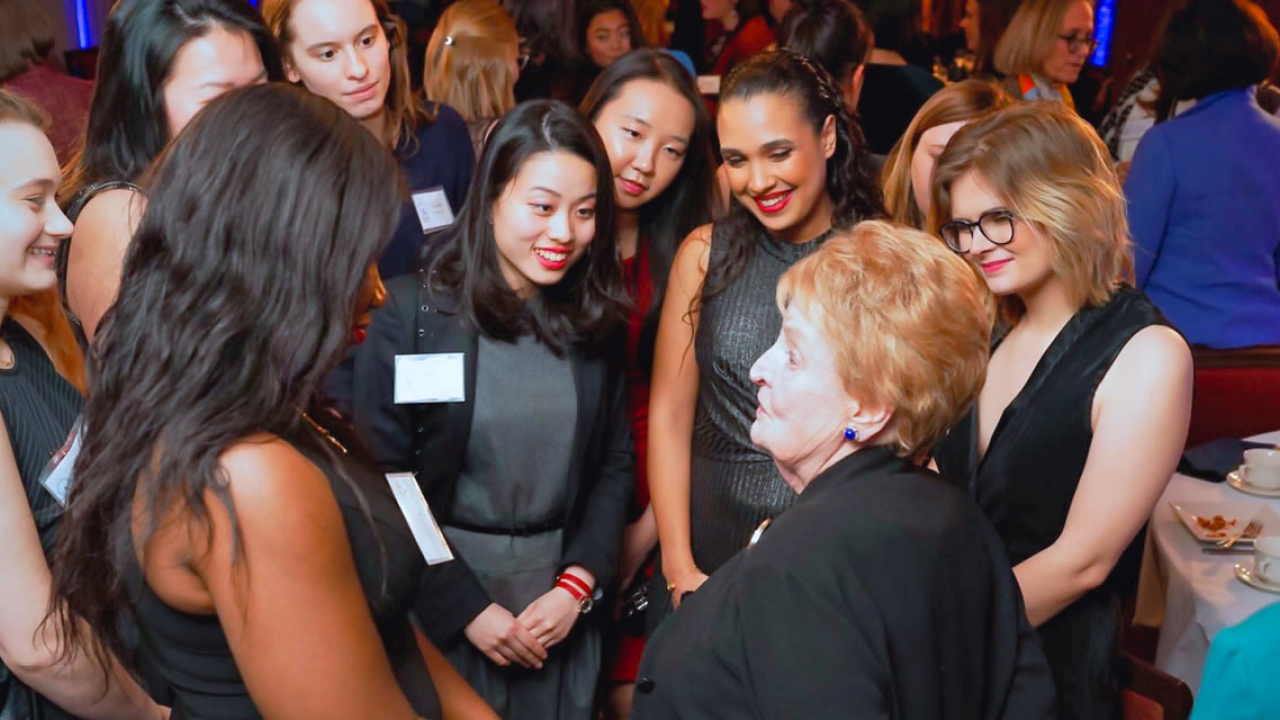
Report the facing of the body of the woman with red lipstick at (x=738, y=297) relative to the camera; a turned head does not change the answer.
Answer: toward the camera

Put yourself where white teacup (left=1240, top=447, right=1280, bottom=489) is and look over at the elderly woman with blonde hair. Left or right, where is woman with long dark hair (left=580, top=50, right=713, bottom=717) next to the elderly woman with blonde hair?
right

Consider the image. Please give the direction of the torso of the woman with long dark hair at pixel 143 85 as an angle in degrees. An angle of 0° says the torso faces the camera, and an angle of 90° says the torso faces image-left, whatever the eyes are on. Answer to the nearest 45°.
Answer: approximately 315°

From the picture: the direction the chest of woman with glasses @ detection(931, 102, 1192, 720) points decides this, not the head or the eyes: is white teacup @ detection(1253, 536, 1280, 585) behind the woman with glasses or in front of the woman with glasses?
behind

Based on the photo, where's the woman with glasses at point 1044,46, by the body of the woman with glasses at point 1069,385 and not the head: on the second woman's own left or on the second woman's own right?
on the second woman's own right

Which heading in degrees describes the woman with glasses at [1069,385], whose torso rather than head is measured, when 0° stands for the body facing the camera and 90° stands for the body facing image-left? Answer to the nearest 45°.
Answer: approximately 45°

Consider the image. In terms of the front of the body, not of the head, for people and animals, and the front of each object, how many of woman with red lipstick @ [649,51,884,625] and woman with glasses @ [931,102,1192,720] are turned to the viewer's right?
0

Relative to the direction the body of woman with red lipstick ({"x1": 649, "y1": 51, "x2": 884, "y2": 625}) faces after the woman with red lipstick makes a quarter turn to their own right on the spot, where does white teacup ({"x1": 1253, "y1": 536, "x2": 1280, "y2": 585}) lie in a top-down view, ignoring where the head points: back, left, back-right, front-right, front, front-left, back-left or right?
back

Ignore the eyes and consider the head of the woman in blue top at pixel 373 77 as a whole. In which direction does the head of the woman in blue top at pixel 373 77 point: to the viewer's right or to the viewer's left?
to the viewer's right

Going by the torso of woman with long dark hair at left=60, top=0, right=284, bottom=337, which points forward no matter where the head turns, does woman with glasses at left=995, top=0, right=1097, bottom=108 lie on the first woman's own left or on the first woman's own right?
on the first woman's own left

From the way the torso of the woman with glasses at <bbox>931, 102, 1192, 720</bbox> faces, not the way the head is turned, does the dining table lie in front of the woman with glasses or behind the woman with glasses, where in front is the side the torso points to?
behind

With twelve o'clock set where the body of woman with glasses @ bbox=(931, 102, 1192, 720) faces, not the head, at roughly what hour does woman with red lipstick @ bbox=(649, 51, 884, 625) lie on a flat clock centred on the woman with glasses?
The woman with red lipstick is roughly at 2 o'clock from the woman with glasses.

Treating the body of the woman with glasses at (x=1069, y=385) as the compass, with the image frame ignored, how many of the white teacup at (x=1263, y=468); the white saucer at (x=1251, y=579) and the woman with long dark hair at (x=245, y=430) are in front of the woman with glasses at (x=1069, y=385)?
1
